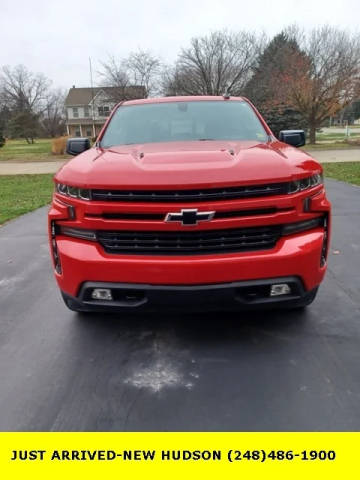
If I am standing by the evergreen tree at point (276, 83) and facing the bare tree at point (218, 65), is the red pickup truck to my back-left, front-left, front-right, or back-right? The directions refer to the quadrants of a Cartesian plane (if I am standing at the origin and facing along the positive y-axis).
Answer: back-left

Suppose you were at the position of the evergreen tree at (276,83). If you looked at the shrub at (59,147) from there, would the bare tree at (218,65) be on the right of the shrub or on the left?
right

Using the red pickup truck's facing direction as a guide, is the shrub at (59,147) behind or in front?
behind

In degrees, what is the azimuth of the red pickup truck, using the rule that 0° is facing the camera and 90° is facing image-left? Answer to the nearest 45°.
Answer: approximately 0°

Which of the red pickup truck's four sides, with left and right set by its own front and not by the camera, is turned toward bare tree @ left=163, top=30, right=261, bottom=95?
back

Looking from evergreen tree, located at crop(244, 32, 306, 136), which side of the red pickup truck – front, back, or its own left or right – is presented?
back

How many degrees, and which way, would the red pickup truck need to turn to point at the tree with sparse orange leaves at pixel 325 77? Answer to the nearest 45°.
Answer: approximately 180°

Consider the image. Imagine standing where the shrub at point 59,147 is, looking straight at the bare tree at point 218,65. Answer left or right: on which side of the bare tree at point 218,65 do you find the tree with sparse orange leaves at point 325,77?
right
